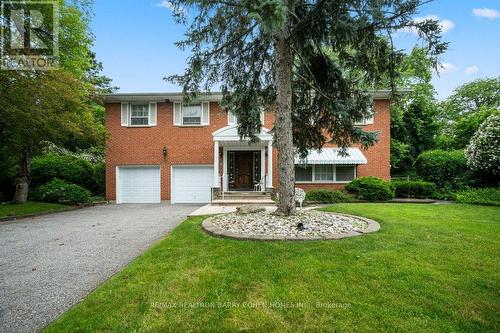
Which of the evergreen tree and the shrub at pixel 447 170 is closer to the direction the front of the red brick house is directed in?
the evergreen tree

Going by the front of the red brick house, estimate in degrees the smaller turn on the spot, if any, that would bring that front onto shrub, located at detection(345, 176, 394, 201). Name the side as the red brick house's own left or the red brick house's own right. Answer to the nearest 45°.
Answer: approximately 90° to the red brick house's own left

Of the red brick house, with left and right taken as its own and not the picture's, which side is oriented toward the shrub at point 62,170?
right

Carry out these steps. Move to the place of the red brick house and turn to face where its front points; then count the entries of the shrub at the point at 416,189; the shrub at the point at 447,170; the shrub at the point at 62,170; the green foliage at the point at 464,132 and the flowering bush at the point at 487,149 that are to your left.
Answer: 4

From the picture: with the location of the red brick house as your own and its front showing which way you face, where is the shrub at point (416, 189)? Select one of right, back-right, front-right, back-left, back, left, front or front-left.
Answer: left

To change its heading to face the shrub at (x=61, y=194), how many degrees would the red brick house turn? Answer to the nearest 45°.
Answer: approximately 90° to its right

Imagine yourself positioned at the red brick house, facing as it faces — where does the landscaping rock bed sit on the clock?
The landscaping rock bed is roughly at 11 o'clock from the red brick house.

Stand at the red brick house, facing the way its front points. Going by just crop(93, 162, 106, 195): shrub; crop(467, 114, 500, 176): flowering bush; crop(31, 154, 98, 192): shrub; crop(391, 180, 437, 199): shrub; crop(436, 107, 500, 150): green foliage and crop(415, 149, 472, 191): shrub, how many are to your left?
4

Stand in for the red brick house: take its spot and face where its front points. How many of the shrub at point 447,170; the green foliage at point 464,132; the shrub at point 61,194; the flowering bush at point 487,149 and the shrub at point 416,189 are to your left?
4

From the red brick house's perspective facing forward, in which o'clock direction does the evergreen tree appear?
The evergreen tree is roughly at 11 o'clock from the red brick house.

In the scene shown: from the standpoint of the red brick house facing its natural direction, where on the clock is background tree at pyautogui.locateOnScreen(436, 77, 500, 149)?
The background tree is roughly at 8 o'clock from the red brick house.

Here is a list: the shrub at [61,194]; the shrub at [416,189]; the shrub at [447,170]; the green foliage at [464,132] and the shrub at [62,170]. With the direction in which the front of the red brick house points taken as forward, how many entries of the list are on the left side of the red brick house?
3

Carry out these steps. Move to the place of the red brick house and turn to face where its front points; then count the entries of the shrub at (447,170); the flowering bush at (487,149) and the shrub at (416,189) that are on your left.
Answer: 3

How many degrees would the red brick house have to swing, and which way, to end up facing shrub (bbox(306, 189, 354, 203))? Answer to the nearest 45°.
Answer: approximately 90° to its left

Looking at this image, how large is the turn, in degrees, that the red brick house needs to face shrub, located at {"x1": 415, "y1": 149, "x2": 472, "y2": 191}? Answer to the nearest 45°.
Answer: approximately 90° to its left
